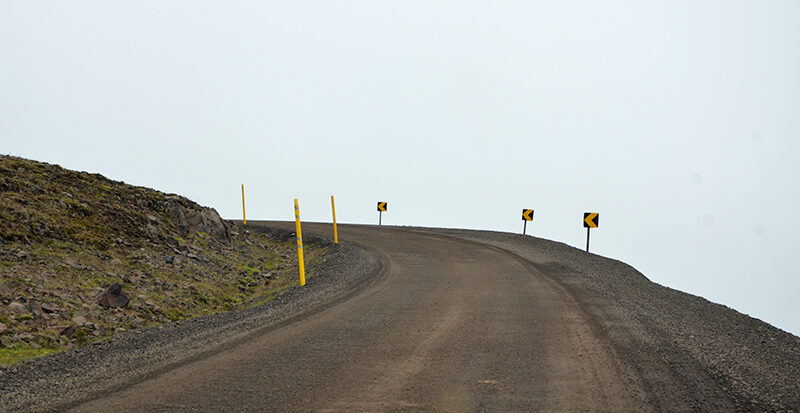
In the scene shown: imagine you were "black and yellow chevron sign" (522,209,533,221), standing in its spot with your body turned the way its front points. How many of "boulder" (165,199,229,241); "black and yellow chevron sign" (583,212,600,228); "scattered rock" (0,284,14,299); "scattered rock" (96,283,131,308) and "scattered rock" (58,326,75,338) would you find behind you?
0

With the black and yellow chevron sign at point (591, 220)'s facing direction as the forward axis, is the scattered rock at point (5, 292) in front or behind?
in front

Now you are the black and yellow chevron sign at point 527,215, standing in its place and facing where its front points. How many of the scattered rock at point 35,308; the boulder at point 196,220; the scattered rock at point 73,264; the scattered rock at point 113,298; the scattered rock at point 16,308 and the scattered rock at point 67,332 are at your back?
0

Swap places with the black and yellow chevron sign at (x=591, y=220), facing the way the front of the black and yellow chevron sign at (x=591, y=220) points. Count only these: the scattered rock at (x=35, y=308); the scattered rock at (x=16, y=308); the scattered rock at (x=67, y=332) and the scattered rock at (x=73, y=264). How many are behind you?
0

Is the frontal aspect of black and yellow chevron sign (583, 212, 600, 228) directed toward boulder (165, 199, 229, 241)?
no

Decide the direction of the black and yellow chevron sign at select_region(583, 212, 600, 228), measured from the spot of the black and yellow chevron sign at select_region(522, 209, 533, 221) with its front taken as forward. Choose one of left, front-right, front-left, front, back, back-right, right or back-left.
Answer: front-left

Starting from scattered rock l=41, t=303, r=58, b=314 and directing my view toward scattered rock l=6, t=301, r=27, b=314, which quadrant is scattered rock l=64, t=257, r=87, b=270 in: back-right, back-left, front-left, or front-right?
back-right

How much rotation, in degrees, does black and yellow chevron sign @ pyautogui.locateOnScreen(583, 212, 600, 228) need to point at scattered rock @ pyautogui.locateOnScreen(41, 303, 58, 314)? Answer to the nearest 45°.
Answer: approximately 45° to its right

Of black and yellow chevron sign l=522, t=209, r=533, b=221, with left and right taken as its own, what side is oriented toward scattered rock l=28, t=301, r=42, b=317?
front

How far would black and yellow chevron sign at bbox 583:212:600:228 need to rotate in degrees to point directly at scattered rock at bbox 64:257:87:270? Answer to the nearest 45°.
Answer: approximately 45° to its right

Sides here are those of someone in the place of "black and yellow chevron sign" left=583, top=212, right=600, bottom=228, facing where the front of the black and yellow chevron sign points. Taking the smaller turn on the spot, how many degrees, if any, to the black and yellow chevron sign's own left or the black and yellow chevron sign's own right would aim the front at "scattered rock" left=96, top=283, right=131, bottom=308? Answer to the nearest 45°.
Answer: approximately 45° to the black and yellow chevron sign's own right

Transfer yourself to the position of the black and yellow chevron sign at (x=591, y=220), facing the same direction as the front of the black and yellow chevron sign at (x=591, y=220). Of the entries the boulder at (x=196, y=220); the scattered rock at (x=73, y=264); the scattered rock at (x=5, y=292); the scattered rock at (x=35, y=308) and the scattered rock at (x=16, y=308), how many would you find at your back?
0

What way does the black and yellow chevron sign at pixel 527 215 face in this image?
toward the camera

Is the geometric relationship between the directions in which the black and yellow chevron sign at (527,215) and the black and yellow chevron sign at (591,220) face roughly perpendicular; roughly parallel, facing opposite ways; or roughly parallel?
roughly parallel

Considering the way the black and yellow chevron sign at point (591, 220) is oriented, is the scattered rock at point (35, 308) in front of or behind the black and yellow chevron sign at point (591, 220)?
in front

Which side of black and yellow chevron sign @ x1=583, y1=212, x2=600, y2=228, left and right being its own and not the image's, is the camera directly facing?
front

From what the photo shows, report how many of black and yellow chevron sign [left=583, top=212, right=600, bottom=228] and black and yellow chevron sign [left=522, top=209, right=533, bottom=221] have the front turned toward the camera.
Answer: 2

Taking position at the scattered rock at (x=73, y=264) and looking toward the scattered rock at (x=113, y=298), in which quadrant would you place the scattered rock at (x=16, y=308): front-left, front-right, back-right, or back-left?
front-right
